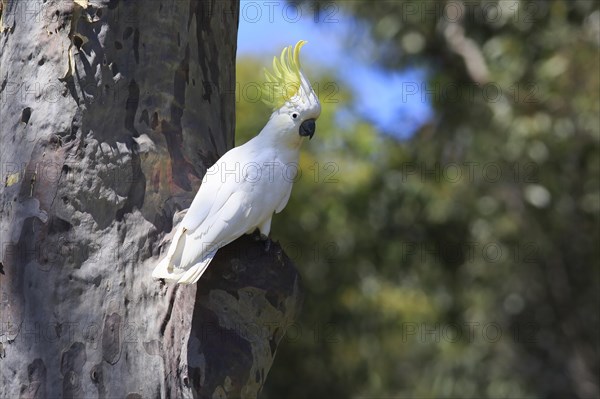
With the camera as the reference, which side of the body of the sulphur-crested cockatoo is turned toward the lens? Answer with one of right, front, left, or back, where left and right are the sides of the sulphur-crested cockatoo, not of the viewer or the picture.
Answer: right
